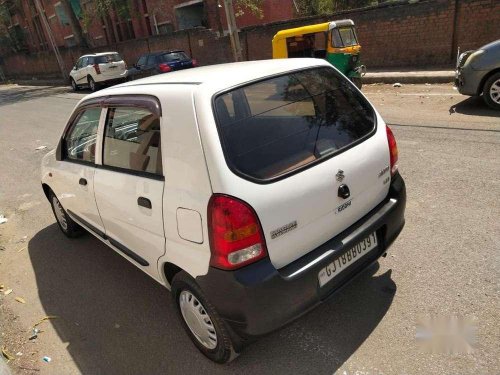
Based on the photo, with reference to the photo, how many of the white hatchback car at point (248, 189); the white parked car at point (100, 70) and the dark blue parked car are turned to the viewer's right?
0

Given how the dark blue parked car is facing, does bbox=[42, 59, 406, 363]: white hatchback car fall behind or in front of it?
behind

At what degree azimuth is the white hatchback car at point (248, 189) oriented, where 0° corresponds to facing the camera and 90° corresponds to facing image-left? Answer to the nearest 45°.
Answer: approximately 135°

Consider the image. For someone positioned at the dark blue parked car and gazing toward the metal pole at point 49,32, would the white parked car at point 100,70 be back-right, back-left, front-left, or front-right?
front-left

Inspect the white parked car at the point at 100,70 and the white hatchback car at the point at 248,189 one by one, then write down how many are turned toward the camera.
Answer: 0

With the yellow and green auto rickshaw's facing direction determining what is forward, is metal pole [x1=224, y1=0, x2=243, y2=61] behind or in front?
behind

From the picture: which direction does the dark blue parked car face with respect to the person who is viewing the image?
facing away from the viewer and to the left of the viewer

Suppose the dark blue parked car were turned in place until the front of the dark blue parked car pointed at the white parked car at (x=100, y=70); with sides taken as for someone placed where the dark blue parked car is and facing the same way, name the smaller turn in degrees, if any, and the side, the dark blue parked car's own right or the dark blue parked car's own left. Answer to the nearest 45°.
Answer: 0° — it already faces it

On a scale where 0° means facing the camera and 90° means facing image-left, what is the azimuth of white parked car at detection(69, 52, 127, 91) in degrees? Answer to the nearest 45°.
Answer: approximately 135°

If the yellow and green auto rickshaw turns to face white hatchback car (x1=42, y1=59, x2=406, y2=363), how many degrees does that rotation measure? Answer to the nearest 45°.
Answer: approximately 45° to its right

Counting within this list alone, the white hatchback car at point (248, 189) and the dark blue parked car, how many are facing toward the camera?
0
